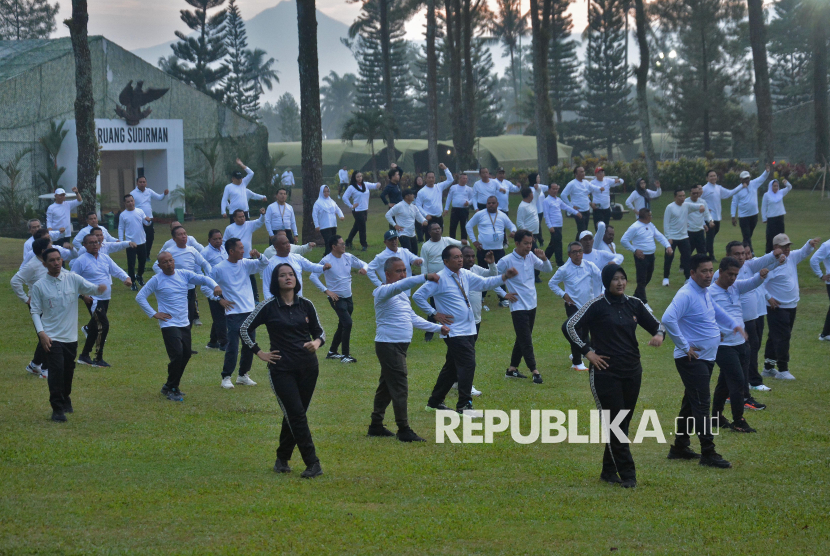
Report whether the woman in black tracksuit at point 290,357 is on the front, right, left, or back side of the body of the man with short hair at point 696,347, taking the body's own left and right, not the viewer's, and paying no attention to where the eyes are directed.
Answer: right

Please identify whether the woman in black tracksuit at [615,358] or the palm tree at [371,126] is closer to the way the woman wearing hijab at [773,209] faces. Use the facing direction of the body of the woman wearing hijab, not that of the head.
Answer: the woman in black tracksuit

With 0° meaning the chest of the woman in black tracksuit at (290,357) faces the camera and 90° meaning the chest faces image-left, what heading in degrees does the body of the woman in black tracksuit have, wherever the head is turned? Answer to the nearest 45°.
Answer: approximately 0°

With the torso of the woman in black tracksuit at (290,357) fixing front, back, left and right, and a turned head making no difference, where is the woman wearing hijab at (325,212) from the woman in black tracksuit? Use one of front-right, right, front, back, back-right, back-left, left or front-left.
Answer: back

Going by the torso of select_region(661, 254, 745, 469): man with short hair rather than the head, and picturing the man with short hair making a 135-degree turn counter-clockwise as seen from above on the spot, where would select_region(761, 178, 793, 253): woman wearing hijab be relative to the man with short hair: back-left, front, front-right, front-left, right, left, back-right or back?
front

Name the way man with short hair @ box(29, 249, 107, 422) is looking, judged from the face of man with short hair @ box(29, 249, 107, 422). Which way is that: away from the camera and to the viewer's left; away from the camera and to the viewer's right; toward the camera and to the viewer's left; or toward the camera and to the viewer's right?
toward the camera and to the viewer's right

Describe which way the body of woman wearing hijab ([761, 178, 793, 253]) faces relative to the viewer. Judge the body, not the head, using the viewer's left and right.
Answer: facing the viewer and to the right of the viewer

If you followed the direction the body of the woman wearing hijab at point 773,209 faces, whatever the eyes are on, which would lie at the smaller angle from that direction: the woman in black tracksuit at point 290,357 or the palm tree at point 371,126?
the woman in black tracksuit

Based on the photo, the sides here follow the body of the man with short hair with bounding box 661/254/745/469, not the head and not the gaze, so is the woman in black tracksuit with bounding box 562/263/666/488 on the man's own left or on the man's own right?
on the man's own right
